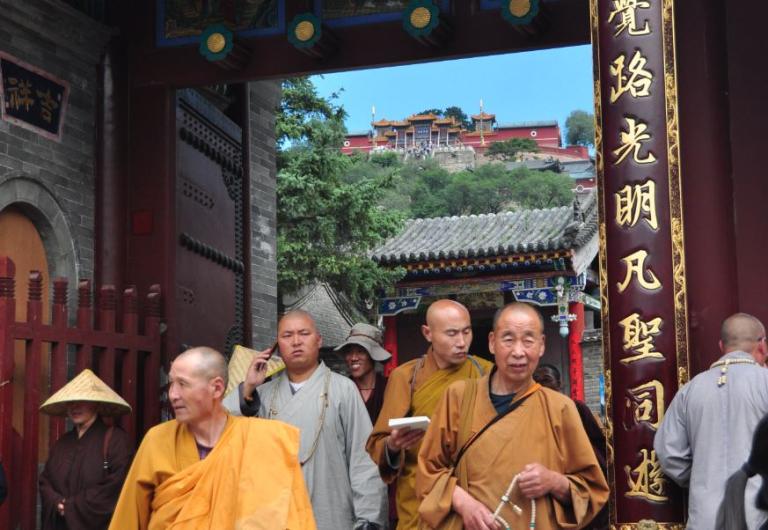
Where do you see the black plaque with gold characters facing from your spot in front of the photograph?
facing the viewer and to the right of the viewer

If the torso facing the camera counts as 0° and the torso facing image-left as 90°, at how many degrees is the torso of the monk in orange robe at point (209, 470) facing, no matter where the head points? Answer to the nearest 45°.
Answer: approximately 45°

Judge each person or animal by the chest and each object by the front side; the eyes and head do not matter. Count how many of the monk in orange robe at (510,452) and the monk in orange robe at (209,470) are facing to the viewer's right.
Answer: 0

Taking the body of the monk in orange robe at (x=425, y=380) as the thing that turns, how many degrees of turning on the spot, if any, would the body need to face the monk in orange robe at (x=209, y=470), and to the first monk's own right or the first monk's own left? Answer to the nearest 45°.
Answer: approximately 90° to the first monk's own right

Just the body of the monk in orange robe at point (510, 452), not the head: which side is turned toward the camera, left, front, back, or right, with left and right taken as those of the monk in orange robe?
front

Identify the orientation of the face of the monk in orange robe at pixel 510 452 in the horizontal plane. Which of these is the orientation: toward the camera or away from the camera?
toward the camera

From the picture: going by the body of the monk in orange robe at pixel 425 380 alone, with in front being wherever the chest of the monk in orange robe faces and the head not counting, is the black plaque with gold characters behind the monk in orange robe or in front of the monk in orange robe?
behind

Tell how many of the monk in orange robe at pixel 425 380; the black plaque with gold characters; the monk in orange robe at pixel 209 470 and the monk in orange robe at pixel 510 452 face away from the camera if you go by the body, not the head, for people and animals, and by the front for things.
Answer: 0
